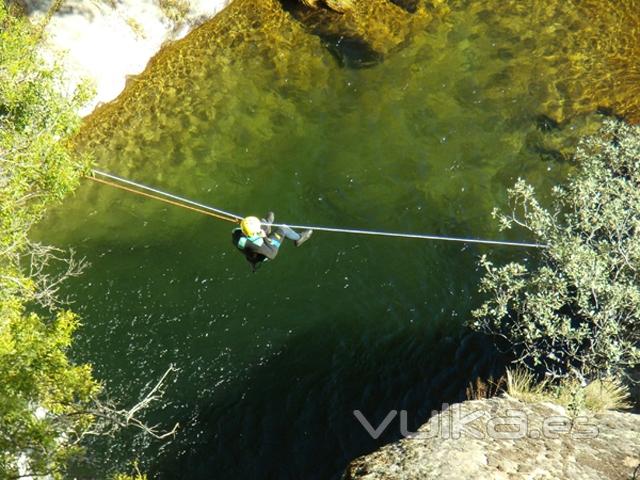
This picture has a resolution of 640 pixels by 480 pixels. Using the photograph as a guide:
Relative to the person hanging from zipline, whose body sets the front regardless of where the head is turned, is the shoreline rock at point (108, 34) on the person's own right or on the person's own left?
on the person's own left

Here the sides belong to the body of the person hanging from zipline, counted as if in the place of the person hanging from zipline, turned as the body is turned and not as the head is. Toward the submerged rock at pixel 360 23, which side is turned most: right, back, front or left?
left

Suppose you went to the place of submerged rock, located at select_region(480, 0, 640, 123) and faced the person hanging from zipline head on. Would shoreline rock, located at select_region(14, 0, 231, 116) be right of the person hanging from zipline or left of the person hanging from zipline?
right

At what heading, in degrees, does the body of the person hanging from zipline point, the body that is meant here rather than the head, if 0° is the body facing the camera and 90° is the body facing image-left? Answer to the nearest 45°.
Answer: approximately 270°

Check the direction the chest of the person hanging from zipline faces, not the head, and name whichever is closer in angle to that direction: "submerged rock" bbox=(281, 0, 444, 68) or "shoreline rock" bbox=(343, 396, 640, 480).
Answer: the shoreline rock

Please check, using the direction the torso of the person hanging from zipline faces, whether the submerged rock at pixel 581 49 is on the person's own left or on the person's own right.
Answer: on the person's own left

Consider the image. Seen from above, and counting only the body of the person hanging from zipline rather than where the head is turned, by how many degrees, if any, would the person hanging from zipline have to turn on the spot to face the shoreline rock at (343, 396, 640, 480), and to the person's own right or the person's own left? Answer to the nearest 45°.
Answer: approximately 45° to the person's own right
